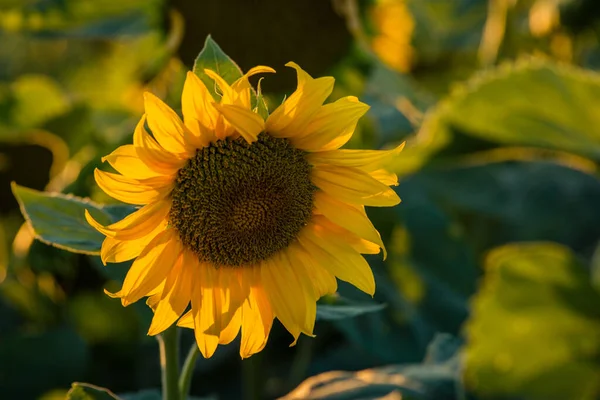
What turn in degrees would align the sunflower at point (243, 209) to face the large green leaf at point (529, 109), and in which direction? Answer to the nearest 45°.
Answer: approximately 135° to its left

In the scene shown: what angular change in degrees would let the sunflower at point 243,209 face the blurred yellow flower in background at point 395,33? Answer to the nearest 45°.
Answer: approximately 180°

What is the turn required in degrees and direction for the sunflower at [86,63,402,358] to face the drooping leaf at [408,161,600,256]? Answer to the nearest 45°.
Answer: approximately 135° to its left

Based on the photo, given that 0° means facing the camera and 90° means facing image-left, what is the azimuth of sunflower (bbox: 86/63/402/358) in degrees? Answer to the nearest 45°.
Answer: approximately 0°

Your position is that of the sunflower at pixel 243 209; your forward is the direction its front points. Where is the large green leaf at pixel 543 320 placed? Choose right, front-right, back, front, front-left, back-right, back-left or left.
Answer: back-left
